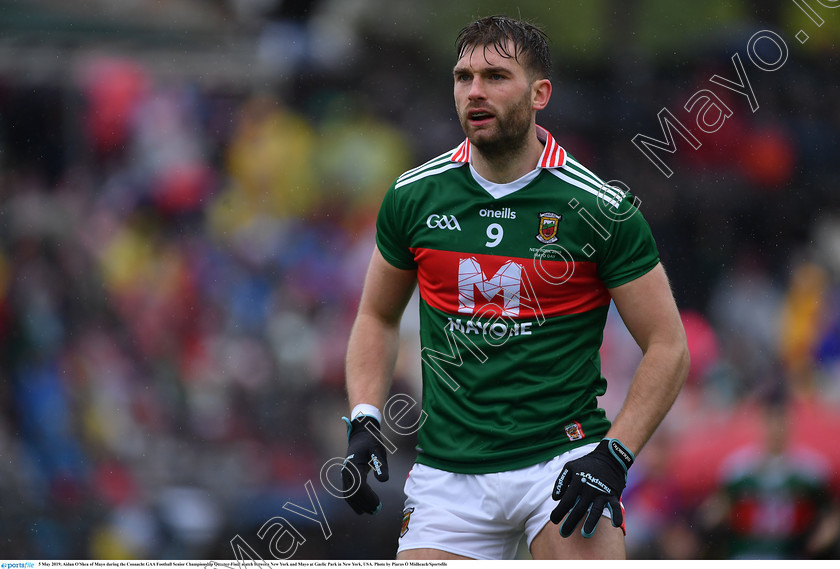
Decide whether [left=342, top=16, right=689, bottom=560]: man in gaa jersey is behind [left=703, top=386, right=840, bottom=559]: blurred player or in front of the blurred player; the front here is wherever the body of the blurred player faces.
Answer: in front

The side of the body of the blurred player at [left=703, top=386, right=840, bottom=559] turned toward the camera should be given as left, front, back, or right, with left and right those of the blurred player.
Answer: front

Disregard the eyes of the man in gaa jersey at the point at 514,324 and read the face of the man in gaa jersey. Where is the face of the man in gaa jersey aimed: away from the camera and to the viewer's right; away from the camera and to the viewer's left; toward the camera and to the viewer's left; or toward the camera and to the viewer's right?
toward the camera and to the viewer's left
